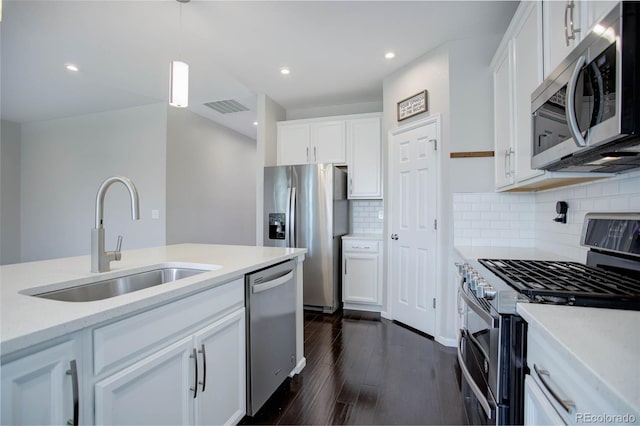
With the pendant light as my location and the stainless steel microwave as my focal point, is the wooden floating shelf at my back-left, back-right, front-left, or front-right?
front-left

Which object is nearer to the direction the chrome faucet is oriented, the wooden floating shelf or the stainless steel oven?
the stainless steel oven

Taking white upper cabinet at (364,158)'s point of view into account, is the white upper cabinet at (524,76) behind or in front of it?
in front

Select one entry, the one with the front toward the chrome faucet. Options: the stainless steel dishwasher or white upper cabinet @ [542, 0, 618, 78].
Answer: the white upper cabinet

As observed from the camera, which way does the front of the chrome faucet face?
facing the viewer and to the right of the viewer

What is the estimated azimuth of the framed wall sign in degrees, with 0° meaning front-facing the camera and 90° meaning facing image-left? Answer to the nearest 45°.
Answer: approximately 45°

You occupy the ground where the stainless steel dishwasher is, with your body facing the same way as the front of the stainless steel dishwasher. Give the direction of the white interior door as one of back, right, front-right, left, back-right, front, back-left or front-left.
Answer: left

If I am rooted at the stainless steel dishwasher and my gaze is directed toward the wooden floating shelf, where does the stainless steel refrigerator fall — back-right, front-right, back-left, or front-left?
front-left

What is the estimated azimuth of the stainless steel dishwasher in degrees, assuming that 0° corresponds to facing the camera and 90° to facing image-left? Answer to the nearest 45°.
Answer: approximately 315°

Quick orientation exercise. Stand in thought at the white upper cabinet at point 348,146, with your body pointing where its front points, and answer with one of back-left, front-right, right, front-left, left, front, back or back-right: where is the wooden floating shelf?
front-left

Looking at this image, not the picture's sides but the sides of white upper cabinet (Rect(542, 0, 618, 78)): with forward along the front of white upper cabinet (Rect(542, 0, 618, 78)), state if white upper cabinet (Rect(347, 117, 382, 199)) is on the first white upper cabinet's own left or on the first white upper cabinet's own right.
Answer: on the first white upper cabinet's own right

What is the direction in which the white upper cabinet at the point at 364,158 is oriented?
toward the camera

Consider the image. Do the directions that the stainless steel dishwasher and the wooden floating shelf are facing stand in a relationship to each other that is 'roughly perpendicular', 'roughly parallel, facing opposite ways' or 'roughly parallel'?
roughly perpendicular

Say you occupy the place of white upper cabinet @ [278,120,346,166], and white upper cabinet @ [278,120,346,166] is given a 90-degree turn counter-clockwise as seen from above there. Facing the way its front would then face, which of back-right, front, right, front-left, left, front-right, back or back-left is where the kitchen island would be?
right

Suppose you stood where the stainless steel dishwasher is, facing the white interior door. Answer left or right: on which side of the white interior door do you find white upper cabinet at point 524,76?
right

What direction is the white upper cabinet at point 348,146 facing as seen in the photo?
toward the camera

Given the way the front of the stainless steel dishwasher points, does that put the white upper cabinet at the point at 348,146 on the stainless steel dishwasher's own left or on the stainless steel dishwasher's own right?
on the stainless steel dishwasher's own left
